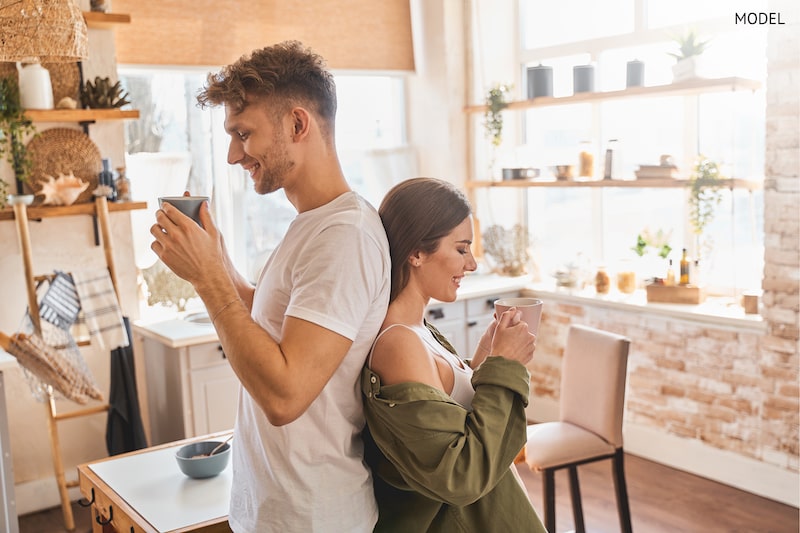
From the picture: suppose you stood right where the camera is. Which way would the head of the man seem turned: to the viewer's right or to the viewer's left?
to the viewer's left

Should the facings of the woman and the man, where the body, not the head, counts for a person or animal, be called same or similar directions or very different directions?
very different directions

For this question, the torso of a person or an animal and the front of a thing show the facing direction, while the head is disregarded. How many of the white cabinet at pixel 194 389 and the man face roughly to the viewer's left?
1

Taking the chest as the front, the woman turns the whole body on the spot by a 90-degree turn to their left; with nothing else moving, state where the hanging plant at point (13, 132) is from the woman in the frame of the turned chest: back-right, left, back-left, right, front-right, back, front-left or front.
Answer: front-left

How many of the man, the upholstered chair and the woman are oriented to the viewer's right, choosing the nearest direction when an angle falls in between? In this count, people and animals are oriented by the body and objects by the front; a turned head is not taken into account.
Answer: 1

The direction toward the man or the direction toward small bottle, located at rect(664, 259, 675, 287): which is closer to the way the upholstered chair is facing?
the man

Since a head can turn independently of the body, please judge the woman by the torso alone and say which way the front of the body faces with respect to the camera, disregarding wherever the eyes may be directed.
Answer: to the viewer's right

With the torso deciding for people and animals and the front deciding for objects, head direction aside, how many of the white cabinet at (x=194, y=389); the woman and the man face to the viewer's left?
1

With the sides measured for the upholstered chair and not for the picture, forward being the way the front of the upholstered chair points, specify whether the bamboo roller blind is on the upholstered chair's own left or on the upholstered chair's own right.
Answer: on the upholstered chair's own right

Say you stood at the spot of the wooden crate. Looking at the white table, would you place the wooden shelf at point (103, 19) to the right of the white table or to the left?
right

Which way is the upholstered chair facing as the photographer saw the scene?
facing the viewer and to the left of the viewer

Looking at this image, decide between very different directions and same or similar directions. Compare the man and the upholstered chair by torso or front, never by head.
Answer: same or similar directions

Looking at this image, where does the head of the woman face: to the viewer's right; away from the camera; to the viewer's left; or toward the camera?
to the viewer's right

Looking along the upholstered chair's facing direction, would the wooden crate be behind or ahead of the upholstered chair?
behind

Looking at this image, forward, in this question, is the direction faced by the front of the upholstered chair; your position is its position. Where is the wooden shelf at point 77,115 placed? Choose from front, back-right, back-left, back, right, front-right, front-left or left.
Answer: front-right
